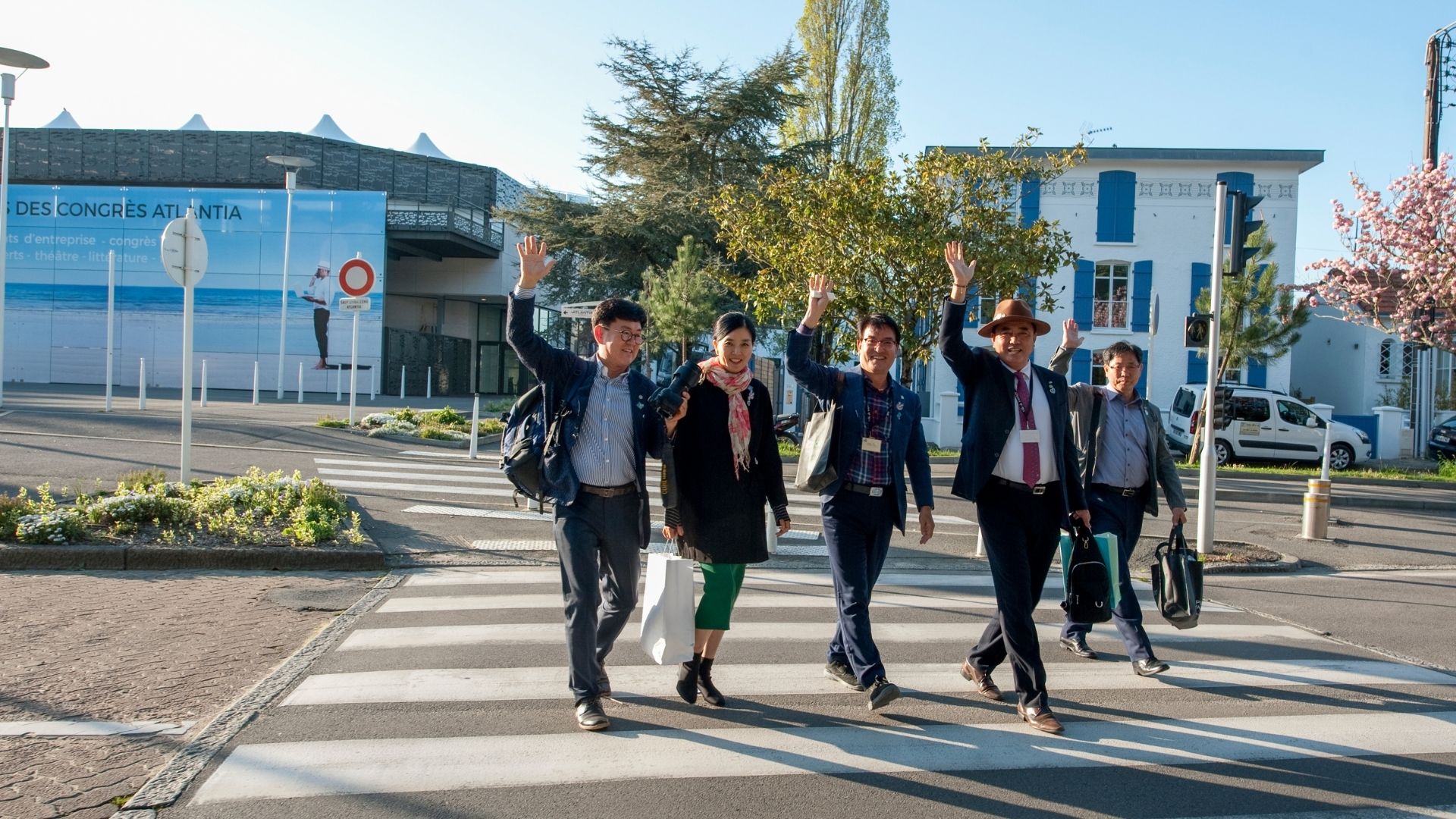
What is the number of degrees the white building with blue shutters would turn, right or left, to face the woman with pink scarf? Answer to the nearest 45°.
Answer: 0° — it already faces them

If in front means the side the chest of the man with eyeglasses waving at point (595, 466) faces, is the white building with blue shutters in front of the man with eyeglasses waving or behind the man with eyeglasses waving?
behind

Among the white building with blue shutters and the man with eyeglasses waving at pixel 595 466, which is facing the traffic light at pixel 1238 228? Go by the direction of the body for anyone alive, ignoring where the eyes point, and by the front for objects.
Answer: the white building with blue shutters

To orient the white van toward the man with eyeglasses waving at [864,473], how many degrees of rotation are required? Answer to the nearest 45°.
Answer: approximately 90° to its right

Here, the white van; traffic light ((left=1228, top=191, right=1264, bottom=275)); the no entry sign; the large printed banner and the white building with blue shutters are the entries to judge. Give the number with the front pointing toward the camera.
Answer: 3

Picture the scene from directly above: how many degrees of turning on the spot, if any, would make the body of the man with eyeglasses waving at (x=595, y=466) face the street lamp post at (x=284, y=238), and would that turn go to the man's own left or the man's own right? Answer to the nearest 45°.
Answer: approximately 180°

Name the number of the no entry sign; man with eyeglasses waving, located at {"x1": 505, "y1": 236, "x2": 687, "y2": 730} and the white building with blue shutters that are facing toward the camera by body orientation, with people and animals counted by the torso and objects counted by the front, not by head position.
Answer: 3

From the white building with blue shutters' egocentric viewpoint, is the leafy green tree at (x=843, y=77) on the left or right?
on its right

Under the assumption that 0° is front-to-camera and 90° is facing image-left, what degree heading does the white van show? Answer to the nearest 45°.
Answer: approximately 270°

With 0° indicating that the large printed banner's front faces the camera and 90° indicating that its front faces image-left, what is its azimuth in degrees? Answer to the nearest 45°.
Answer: approximately 0°

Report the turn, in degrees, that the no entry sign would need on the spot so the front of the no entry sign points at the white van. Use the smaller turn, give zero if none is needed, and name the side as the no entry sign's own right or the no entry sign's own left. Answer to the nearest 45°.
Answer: approximately 90° to the no entry sign's own left

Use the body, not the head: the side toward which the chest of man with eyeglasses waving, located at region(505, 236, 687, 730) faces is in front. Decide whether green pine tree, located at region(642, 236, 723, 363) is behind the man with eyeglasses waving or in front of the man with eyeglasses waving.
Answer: behind

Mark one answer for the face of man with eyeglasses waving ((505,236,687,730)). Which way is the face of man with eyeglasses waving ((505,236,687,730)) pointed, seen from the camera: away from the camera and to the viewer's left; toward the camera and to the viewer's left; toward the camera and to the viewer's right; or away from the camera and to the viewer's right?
toward the camera and to the viewer's right

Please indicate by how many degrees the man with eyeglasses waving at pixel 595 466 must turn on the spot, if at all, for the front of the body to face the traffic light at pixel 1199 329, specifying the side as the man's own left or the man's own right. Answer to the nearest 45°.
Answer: approximately 135° to the man's own left
